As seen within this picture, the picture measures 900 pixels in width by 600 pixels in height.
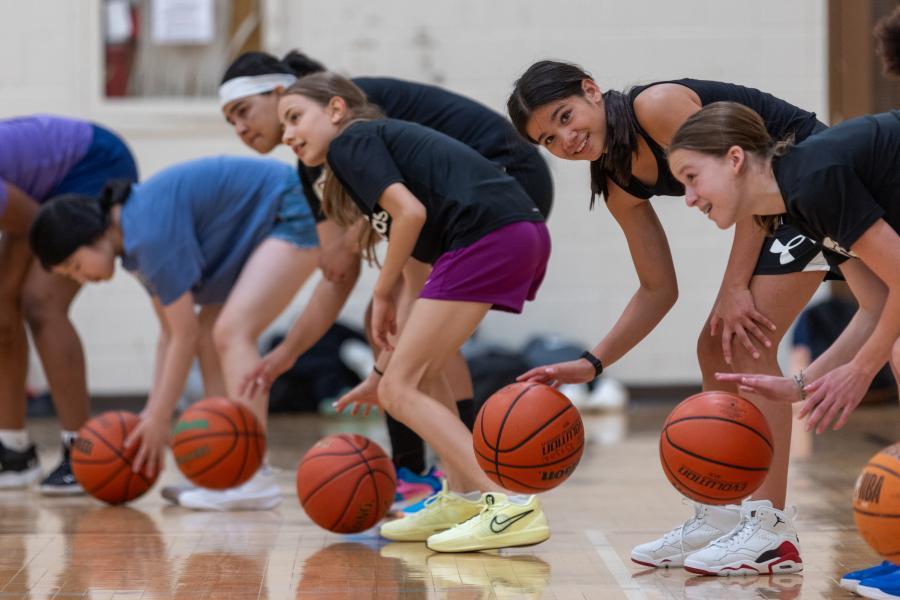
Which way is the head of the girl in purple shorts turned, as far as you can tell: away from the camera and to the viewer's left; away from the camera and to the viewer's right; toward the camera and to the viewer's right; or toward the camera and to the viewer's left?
toward the camera and to the viewer's left

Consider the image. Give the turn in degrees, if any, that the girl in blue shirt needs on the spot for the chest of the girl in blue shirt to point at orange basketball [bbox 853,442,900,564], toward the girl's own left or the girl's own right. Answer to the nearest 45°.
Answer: approximately 135° to the girl's own left

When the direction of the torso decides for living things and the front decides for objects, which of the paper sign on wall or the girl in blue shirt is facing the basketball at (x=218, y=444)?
the paper sign on wall

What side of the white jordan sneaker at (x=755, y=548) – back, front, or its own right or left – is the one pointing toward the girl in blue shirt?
front

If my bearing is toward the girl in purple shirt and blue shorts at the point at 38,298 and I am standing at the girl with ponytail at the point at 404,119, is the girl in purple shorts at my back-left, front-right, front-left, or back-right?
back-left

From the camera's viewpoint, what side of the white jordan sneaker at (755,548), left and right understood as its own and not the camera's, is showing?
left

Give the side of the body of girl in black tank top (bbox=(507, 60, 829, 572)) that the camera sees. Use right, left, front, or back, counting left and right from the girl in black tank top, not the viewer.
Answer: left

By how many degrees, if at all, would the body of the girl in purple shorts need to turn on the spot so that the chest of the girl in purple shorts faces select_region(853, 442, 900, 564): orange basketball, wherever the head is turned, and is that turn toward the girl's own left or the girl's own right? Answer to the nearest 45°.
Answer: approximately 135° to the girl's own left

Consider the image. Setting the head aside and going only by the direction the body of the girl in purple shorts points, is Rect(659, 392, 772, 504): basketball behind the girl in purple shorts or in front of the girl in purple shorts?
behind

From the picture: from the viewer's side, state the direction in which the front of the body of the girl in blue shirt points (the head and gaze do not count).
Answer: to the viewer's left

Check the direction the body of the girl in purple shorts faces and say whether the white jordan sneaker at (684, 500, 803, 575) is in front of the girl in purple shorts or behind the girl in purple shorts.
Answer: behind

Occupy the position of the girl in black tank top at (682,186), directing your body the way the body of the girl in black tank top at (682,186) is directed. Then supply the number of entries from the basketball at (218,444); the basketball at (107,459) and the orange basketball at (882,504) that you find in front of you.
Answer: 2

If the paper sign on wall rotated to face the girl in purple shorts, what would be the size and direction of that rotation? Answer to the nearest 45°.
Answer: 0° — it already faces them

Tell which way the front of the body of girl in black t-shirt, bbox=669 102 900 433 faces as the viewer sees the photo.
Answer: to the viewer's left
